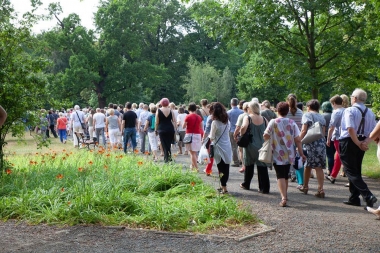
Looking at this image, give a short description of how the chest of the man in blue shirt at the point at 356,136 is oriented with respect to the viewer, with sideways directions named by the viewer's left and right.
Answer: facing away from the viewer and to the left of the viewer

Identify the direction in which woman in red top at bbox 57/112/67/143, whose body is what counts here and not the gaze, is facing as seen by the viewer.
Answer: away from the camera

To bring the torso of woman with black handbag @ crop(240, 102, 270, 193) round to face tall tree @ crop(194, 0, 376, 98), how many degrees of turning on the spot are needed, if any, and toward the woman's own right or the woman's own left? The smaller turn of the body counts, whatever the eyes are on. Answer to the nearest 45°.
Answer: approximately 45° to the woman's own right

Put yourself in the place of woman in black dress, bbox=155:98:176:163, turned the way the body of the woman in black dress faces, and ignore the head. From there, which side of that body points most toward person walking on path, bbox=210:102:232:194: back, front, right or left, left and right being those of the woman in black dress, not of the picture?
back

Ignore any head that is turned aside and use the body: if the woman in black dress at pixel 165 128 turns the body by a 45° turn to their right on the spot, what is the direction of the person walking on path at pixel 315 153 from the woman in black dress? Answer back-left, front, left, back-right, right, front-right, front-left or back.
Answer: right

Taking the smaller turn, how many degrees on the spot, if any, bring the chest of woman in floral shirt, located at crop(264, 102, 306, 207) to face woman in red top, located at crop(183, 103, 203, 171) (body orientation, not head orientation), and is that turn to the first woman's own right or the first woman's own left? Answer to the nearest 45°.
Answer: approximately 45° to the first woman's own left

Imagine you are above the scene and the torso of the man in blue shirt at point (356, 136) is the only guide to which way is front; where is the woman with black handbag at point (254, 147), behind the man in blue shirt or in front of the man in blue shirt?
in front

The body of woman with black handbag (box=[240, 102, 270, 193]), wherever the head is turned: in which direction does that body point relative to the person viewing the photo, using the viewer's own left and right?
facing away from the viewer and to the left of the viewer

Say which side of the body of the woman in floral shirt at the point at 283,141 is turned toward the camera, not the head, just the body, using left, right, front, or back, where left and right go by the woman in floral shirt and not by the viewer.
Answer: back

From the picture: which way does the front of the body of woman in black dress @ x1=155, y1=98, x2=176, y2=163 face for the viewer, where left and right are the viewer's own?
facing away from the viewer

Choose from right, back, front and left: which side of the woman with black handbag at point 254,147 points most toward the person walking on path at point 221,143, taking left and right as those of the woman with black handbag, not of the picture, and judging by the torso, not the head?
left

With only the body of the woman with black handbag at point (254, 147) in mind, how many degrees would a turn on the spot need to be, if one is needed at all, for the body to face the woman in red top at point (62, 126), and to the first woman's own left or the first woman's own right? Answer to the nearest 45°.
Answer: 0° — they already face them

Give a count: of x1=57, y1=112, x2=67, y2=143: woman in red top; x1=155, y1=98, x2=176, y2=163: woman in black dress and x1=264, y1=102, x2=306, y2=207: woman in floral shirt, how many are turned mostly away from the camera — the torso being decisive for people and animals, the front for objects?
3

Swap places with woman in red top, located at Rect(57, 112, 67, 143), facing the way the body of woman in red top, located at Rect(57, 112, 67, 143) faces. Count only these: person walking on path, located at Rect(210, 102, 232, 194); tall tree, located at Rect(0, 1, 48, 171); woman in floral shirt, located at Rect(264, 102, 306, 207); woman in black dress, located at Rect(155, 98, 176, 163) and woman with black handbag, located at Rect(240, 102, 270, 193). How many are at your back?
5
